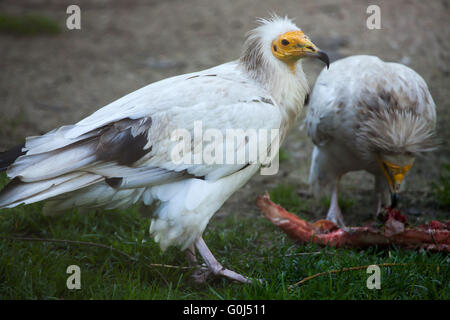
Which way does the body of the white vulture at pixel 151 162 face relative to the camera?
to the viewer's right

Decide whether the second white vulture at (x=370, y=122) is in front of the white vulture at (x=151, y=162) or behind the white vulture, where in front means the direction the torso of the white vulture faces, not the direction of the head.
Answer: in front
